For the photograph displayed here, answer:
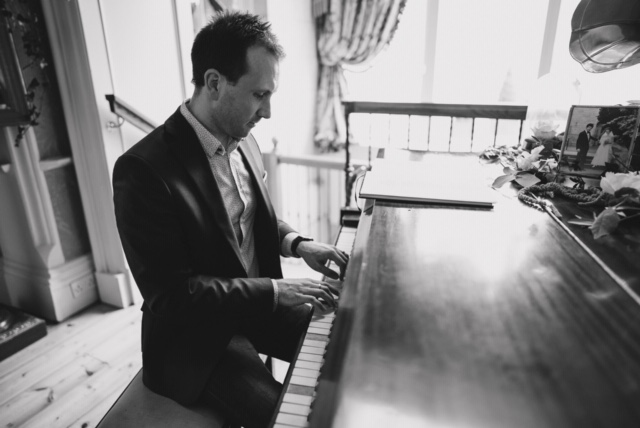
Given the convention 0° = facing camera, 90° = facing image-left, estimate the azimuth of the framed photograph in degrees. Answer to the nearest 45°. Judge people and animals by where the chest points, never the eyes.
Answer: approximately 0°

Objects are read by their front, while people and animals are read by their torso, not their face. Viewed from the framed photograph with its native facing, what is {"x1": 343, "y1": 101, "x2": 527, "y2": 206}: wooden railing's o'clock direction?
The wooden railing is roughly at 5 o'clock from the framed photograph.

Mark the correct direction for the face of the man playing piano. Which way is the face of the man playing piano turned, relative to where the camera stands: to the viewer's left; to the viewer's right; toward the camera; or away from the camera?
to the viewer's right

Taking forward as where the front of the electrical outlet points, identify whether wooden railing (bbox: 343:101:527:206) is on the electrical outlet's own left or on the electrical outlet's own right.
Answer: on the electrical outlet's own left

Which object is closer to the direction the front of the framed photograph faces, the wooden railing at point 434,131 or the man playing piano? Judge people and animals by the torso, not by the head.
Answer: the man playing piano

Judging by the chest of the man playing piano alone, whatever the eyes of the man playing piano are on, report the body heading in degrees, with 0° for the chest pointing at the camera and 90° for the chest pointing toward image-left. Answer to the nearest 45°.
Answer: approximately 315°
